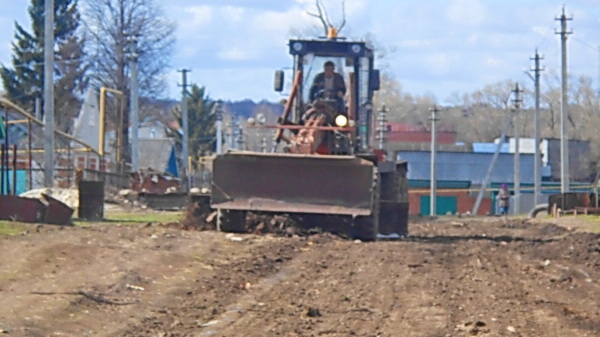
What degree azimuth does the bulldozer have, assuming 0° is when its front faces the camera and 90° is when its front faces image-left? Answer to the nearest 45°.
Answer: approximately 0°

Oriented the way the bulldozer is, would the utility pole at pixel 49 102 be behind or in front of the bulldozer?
behind

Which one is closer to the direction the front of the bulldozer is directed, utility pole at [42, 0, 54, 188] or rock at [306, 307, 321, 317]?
the rock

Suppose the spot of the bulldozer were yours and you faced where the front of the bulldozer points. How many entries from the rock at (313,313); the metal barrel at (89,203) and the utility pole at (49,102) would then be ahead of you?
1

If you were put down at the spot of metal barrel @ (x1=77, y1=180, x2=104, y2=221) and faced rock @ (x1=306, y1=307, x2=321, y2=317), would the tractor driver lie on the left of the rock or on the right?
left

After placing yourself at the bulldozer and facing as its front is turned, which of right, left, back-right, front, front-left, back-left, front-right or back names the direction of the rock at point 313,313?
front

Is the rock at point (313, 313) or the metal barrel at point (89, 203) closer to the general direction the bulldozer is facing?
the rock

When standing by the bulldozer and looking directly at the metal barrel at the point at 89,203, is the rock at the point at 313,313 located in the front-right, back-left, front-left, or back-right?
back-left

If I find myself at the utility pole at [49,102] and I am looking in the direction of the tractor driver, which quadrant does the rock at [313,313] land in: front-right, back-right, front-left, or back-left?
front-right

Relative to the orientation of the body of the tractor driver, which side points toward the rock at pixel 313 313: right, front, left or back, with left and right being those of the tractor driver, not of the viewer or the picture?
front

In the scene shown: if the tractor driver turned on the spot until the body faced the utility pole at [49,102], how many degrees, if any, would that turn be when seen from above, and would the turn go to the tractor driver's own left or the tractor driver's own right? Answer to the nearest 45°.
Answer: approximately 135° to the tractor driver's own right

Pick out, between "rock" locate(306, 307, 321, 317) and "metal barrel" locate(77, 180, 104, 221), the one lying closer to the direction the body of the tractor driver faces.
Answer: the rock
